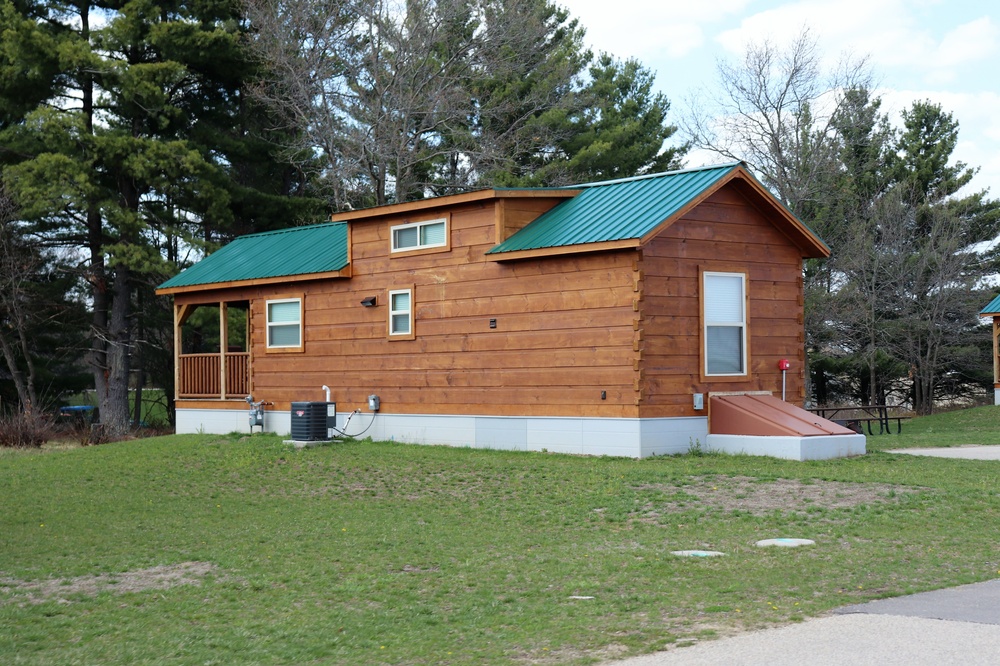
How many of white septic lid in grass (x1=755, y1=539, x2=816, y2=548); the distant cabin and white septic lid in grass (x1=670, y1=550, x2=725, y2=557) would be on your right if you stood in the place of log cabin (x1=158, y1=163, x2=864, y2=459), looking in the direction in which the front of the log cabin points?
1

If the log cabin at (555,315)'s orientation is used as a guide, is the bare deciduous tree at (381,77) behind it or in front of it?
in front

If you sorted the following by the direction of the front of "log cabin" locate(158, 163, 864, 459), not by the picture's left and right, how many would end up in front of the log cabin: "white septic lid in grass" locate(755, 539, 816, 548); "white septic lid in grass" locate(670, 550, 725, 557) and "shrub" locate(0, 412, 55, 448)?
1

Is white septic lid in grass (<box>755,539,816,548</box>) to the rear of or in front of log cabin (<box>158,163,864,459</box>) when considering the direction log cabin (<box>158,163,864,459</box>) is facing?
to the rear

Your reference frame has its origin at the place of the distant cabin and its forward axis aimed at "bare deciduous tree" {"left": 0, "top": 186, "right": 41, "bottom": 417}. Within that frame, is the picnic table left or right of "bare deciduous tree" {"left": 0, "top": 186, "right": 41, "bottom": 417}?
left

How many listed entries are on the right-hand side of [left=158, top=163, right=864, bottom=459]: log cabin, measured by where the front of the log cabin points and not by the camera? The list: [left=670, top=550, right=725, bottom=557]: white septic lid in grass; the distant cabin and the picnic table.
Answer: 2

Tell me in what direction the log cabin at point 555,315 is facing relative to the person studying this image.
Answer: facing away from the viewer and to the left of the viewer

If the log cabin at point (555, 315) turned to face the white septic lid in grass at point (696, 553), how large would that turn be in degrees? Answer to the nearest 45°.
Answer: approximately 135° to its left

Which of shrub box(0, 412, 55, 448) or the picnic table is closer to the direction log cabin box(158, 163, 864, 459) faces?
the shrub

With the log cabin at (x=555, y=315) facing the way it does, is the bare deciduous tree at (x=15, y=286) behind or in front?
in front

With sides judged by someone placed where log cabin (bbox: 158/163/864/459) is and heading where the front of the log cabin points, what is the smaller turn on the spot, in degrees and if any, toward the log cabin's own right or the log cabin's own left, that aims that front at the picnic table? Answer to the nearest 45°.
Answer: approximately 90° to the log cabin's own right

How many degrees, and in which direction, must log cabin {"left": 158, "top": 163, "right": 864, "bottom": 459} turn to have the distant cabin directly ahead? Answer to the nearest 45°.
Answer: approximately 90° to its right

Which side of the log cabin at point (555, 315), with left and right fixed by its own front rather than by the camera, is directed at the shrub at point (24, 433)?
front

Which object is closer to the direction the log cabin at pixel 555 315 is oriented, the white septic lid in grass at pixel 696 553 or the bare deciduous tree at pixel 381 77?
the bare deciduous tree
